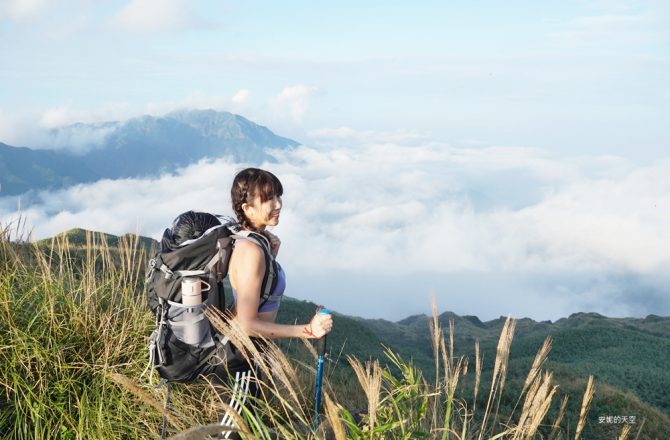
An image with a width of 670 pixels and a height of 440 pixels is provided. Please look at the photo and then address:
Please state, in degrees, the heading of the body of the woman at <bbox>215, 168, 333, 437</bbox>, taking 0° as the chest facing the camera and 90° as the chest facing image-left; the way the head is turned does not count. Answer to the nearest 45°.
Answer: approximately 270°

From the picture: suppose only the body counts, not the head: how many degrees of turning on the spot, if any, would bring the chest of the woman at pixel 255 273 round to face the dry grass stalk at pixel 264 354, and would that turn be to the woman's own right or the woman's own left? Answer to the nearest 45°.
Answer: approximately 90° to the woman's own right
